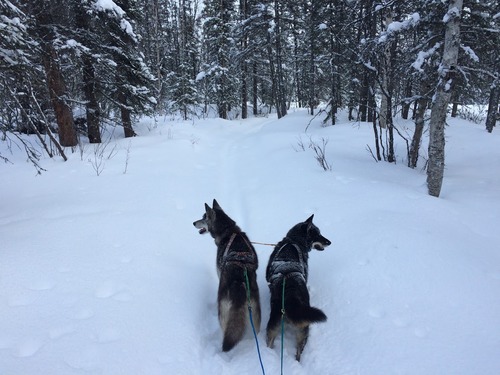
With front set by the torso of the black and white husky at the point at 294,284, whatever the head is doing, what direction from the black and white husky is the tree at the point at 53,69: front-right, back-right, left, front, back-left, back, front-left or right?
front-left

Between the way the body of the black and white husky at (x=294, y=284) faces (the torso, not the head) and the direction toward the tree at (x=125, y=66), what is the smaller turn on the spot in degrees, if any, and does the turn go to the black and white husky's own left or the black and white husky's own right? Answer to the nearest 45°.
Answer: approximately 45° to the black and white husky's own left

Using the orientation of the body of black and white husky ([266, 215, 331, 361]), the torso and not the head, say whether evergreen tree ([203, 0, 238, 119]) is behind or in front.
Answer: in front

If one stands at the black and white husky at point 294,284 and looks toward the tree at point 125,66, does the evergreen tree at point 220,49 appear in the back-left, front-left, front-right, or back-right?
front-right

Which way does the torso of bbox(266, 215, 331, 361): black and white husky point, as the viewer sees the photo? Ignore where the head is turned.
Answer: away from the camera

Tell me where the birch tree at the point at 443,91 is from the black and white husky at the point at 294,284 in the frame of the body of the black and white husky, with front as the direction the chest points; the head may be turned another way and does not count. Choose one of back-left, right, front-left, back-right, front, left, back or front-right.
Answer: front-right

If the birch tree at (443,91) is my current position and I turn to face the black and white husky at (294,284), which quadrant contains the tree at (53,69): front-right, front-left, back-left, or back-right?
front-right
